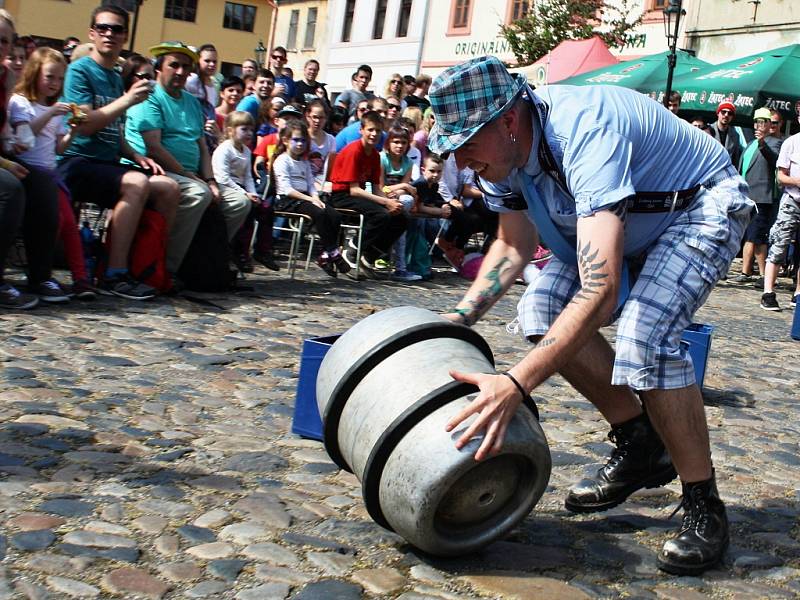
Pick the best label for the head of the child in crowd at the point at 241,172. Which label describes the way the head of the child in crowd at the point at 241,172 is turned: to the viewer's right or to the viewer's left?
to the viewer's right

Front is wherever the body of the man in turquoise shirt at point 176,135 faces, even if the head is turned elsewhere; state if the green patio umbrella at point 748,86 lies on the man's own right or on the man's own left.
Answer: on the man's own left

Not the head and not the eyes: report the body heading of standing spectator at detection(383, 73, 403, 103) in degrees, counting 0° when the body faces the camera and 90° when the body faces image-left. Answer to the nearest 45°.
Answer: approximately 0°

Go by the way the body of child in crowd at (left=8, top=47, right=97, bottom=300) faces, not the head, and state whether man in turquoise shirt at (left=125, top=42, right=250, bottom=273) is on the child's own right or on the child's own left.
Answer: on the child's own left

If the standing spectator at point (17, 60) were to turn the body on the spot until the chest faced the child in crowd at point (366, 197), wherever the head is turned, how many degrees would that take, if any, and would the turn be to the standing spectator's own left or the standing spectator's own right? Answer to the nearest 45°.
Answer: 0° — they already face them

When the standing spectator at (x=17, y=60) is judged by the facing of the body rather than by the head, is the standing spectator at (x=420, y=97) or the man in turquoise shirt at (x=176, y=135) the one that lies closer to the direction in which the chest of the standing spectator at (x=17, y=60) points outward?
the man in turquoise shirt

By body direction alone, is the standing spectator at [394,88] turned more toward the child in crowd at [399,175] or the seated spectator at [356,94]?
the child in crowd

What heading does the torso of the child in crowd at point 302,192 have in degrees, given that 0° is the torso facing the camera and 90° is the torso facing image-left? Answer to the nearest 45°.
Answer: approximately 315°

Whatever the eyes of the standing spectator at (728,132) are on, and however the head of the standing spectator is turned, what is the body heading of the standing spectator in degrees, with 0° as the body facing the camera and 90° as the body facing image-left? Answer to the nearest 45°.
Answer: approximately 0°

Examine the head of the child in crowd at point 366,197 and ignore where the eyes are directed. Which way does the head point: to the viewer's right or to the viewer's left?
to the viewer's right

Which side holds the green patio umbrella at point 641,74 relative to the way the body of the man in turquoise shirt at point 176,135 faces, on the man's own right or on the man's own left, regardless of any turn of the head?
on the man's own left
